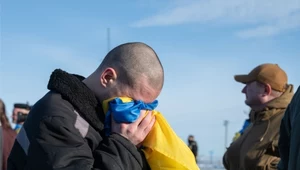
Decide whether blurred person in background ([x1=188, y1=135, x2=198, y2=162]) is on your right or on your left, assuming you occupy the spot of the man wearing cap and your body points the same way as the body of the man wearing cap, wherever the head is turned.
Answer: on your right

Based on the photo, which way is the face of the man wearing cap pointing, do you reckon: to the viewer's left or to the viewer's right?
to the viewer's left

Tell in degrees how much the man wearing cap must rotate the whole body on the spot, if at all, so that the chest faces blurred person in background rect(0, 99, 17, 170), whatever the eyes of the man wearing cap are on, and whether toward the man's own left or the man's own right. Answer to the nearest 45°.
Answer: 0° — they already face them

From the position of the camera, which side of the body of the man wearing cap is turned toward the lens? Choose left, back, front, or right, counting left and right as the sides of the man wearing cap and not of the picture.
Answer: left
